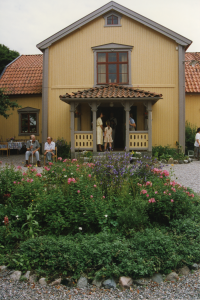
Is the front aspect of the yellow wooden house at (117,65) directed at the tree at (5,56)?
no

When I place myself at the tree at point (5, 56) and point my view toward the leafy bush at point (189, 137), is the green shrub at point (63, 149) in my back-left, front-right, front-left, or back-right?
front-right

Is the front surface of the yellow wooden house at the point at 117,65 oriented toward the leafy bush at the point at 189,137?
no

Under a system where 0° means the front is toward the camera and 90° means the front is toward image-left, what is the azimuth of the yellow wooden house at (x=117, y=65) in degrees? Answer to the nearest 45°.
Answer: approximately 0°
